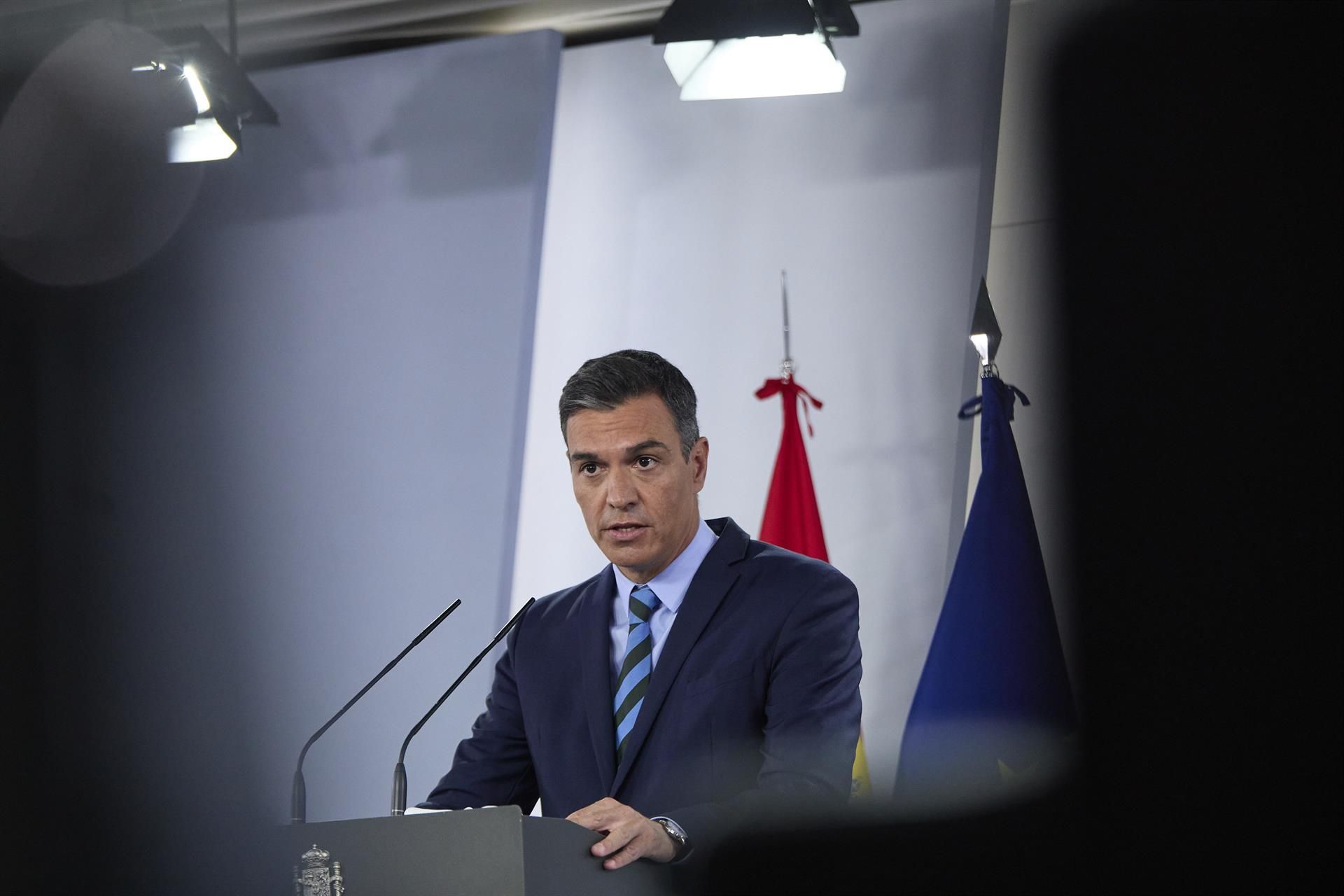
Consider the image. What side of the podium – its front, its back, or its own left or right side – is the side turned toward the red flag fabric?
back

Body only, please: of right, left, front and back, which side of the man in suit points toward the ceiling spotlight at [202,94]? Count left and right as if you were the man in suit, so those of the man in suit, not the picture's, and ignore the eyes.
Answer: right

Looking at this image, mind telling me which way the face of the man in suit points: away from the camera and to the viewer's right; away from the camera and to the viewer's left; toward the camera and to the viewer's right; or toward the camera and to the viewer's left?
toward the camera and to the viewer's left

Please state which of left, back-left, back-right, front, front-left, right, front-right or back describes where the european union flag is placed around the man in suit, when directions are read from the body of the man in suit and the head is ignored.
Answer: back

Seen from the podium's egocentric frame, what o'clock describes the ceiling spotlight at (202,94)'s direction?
The ceiling spotlight is roughly at 4 o'clock from the podium.

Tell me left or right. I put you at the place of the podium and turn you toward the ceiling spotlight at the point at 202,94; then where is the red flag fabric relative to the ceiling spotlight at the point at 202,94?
right

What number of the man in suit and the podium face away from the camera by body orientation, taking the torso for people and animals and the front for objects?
0
